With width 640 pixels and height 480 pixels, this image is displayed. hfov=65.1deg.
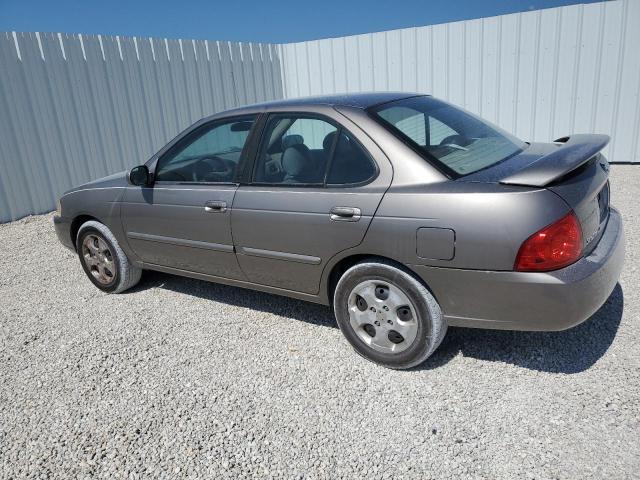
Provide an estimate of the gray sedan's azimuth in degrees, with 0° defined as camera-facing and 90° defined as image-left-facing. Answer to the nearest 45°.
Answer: approximately 135°
